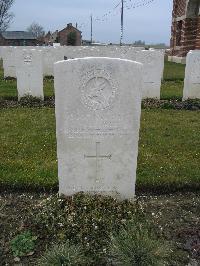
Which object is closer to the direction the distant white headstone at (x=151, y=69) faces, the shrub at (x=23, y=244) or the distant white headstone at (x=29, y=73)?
the shrub

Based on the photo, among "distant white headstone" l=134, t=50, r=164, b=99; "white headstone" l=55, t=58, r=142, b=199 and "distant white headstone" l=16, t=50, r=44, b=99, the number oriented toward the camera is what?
3

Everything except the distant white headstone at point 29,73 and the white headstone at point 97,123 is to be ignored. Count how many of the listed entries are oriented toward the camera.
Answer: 2

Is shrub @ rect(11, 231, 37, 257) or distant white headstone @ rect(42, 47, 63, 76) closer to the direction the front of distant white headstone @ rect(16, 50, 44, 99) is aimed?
the shrub

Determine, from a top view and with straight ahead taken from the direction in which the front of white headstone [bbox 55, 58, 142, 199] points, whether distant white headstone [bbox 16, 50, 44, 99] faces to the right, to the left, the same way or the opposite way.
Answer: the same way

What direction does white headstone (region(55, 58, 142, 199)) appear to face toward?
toward the camera

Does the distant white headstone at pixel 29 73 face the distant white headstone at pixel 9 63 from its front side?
no

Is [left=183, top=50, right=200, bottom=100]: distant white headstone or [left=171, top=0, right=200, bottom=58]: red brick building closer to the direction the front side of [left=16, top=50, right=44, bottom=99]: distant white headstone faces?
the distant white headstone

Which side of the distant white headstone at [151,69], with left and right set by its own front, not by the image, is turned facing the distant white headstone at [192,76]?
left

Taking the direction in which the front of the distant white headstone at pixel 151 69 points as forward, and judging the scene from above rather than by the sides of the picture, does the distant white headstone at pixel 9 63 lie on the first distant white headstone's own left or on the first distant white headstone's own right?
on the first distant white headstone's own right

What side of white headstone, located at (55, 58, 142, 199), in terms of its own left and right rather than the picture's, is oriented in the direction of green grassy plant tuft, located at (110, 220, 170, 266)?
front

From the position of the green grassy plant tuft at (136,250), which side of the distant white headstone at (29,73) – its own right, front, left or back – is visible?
front

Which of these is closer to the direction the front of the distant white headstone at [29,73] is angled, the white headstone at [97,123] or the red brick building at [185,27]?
the white headstone

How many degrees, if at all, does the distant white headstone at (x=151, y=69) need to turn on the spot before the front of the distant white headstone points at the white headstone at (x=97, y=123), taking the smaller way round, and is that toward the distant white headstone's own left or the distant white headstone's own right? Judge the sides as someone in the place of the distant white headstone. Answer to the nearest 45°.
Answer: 0° — it already faces it

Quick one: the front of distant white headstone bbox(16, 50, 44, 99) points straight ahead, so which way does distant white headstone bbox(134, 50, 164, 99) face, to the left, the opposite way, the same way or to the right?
the same way

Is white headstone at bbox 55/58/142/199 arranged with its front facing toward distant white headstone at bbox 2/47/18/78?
no

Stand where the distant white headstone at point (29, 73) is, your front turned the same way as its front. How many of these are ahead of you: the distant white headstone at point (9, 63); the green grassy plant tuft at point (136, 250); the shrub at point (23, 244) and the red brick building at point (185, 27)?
2

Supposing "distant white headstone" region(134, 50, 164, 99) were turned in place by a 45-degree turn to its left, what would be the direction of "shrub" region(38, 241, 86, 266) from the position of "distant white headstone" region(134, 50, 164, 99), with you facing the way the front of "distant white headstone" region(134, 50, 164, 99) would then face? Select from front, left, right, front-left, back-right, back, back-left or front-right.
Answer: front-right

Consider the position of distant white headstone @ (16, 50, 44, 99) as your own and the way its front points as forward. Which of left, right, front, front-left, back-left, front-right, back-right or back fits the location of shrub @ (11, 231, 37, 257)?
front

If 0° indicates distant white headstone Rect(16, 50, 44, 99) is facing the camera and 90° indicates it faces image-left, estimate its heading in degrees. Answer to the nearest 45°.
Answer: approximately 0°

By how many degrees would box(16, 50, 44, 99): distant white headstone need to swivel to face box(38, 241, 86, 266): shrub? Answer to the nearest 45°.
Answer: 0° — it already faces it

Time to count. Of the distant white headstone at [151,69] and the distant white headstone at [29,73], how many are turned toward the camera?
2
